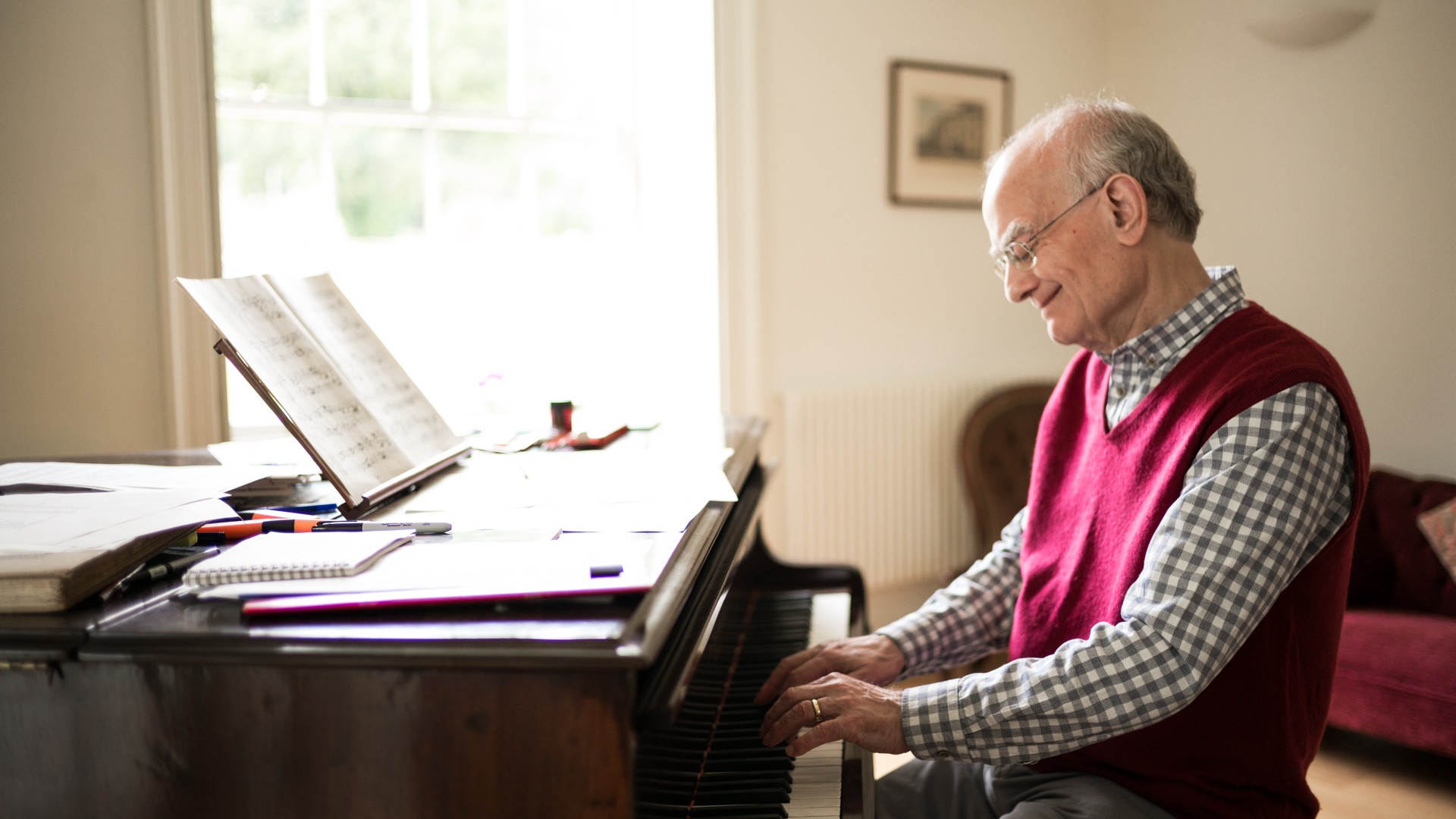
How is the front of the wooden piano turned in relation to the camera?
facing to the right of the viewer

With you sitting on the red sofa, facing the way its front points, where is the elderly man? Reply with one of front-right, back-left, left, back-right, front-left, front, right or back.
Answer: front-left

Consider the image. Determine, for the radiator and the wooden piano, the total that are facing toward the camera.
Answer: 1

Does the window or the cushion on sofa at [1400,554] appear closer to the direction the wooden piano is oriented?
the cushion on sofa

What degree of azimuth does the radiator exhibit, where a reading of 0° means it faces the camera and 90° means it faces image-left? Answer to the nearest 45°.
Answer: approximately 0°

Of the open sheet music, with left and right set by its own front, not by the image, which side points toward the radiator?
left

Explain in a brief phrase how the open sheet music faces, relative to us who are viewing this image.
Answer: facing the viewer and to the right of the viewer

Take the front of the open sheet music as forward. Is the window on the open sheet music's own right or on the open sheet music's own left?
on the open sheet music's own left

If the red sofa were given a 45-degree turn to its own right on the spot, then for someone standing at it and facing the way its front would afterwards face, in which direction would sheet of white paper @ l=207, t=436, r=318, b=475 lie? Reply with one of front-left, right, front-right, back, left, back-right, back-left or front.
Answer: front-left

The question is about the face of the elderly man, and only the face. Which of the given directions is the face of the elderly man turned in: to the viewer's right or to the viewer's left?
to the viewer's left

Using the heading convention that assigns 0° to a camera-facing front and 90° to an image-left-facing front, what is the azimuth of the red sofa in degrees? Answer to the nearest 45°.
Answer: approximately 45°

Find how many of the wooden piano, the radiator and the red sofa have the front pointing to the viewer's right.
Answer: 1
